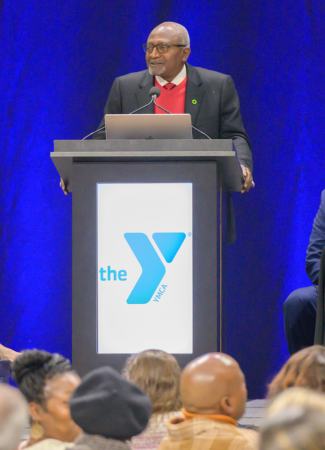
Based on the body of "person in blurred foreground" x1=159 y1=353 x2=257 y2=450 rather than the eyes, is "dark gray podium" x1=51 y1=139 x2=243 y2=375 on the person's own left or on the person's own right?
on the person's own left

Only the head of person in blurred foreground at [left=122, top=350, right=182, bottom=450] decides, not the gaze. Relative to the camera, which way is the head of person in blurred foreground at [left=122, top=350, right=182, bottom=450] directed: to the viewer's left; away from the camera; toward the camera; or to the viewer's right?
away from the camera

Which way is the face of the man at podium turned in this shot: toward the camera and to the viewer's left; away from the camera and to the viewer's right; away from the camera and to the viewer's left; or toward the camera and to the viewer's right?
toward the camera and to the viewer's left

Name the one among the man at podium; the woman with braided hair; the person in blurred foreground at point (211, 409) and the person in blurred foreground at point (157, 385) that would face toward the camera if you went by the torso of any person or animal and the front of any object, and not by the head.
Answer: the man at podium

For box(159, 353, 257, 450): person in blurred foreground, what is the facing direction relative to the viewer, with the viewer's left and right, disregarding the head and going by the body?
facing away from the viewer and to the right of the viewer

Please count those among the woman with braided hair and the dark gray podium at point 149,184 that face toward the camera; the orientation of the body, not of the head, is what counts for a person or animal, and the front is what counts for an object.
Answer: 1

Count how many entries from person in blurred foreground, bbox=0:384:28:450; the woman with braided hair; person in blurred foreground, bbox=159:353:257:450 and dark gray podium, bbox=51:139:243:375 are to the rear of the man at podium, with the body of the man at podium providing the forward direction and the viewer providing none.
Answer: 0

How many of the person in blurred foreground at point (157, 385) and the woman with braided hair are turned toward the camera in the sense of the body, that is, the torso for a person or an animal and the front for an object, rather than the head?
0

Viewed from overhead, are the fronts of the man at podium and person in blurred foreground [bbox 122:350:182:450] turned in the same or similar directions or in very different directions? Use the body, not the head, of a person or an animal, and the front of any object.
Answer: very different directions

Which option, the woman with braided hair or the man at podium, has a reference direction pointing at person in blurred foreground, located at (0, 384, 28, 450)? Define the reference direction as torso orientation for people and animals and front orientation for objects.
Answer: the man at podium

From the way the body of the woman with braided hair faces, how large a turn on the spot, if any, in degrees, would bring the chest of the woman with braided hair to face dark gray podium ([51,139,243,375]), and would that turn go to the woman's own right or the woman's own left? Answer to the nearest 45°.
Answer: approximately 45° to the woman's own left

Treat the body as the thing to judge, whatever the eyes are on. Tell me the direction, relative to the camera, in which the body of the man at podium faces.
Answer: toward the camera

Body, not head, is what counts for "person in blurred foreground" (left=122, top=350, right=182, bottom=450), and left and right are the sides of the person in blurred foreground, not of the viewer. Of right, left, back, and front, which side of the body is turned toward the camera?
back

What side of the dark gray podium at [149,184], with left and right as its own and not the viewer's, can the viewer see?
front
